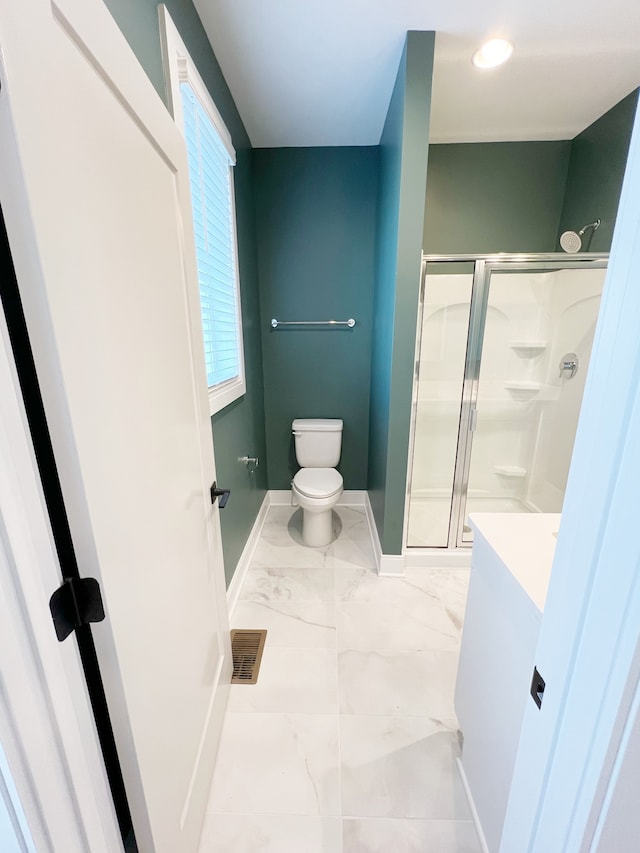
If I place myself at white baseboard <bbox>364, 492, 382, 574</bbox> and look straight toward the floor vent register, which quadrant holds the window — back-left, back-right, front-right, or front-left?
front-right

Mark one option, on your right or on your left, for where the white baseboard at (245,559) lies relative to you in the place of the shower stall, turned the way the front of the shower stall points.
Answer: on your right

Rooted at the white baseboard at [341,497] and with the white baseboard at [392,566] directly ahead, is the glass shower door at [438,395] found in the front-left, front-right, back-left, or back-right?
front-left

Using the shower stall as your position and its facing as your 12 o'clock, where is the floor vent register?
The floor vent register is roughly at 1 o'clock from the shower stall.

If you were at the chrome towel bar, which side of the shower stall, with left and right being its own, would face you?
right

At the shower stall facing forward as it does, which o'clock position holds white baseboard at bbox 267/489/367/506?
The white baseboard is roughly at 3 o'clock from the shower stall.

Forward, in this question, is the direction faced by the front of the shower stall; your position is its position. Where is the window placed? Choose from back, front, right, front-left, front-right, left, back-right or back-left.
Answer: front-right

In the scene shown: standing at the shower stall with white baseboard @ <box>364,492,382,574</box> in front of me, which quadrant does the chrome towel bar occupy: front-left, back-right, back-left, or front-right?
front-right

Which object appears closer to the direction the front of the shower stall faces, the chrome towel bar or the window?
the window

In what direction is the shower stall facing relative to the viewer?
toward the camera

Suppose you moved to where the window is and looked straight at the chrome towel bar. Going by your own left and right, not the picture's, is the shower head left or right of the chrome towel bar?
right

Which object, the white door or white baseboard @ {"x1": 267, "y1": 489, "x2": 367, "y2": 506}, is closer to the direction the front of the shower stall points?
the white door

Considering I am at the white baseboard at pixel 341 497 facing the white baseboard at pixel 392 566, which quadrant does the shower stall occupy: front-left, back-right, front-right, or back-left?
front-left
